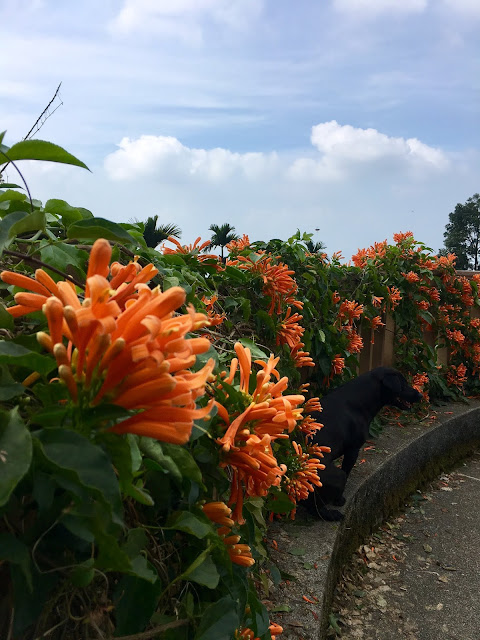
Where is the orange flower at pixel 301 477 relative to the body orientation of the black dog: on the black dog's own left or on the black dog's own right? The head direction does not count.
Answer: on the black dog's own right

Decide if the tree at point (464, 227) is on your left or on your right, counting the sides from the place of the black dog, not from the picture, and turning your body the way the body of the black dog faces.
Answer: on your left

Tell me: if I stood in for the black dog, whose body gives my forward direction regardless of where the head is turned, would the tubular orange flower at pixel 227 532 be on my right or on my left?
on my right

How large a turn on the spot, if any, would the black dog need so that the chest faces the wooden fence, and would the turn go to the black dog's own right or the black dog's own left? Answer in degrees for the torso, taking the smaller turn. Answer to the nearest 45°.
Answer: approximately 90° to the black dog's own left

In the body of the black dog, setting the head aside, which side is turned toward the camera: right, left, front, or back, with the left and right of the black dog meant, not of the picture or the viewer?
right
